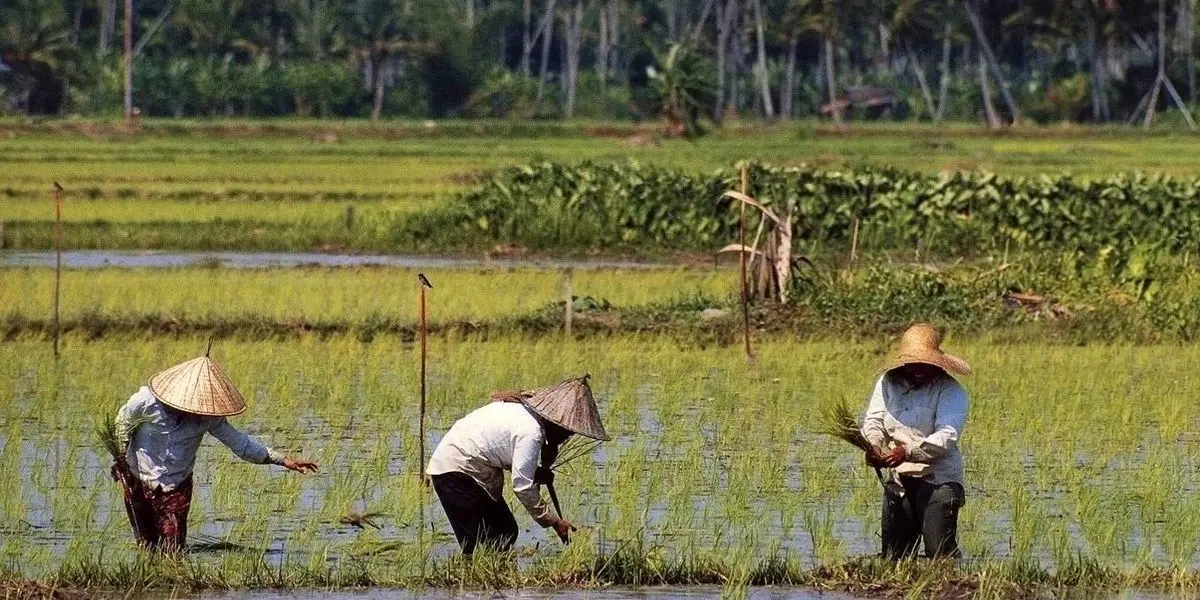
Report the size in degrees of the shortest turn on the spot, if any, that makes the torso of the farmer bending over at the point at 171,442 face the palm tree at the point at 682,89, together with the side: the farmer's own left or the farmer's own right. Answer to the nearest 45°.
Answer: approximately 135° to the farmer's own left

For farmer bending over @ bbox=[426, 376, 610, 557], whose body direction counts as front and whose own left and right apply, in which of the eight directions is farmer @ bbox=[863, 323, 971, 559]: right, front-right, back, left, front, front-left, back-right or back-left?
front

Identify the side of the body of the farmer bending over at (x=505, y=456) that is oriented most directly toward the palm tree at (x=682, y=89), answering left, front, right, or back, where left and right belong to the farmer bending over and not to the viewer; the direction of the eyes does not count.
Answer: left

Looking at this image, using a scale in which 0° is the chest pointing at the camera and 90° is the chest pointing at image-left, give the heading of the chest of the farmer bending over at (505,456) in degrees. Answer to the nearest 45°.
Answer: approximately 270°

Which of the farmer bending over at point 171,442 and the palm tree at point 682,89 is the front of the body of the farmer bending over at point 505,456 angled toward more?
the palm tree

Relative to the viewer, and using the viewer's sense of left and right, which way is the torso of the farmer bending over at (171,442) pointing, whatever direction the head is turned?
facing the viewer and to the right of the viewer

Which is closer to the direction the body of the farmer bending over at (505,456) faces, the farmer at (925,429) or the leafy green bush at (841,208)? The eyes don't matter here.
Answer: the farmer

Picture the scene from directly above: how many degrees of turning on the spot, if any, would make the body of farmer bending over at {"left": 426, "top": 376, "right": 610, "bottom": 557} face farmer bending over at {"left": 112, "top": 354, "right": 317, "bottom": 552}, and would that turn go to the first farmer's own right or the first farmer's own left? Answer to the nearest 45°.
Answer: approximately 180°

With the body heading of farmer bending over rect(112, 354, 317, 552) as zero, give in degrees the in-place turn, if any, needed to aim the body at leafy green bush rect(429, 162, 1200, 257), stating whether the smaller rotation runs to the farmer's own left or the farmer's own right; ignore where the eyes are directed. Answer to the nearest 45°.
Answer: approximately 90° to the farmer's own left

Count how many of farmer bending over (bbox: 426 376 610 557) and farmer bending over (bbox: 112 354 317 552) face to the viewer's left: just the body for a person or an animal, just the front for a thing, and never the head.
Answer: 0

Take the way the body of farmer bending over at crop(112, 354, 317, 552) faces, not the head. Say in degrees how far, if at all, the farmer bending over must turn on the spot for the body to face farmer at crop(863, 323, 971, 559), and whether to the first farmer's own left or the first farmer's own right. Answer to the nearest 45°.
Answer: approximately 45° to the first farmer's own left

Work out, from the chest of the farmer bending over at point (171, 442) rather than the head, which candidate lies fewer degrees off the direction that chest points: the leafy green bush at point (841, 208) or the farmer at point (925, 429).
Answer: the farmer

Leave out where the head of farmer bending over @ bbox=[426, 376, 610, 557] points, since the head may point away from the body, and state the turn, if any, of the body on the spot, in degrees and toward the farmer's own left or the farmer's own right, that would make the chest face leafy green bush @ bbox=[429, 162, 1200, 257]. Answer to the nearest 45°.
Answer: approximately 90° to the farmer's own left
